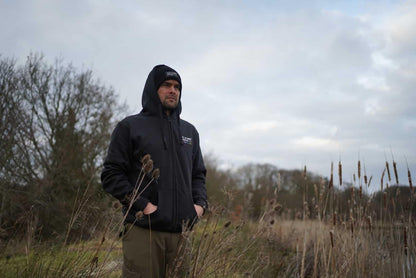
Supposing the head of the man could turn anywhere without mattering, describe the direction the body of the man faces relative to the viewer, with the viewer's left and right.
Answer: facing the viewer and to the right of the viewer

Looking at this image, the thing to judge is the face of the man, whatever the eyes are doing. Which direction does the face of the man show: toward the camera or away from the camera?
toward the camera

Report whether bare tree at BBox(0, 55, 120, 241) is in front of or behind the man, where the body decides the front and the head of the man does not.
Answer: behind
